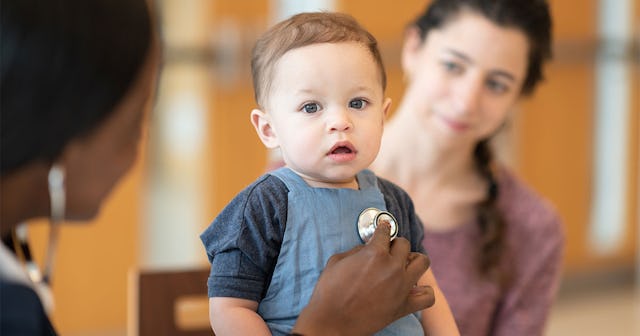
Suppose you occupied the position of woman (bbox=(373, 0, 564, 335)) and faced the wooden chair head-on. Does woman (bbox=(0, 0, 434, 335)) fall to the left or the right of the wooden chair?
left

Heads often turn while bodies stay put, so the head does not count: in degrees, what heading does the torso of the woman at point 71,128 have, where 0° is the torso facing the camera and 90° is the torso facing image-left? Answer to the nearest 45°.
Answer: approximately 225°

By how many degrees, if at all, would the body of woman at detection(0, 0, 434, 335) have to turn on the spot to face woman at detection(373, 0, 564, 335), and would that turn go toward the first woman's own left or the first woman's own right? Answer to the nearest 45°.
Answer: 0° — they already face them

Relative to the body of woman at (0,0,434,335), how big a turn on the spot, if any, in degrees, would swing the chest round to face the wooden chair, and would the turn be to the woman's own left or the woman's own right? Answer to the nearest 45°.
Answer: approximately 45° to the woman's own left

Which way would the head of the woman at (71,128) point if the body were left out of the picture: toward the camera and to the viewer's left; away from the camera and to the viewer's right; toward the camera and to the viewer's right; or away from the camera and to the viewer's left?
away from the camera and to the viewer's right

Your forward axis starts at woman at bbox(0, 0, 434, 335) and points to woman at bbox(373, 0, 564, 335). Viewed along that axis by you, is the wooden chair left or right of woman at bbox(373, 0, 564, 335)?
left

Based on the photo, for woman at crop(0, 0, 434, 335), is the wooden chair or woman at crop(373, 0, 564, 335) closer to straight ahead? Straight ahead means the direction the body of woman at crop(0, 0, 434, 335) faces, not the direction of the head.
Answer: the woman
